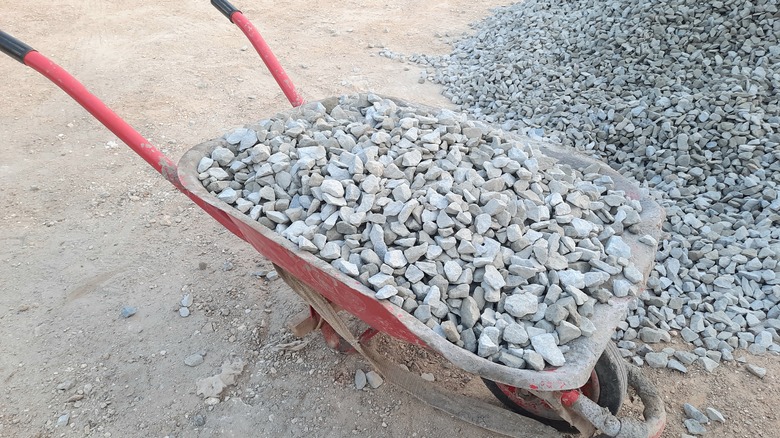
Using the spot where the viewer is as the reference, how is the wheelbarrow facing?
facing the viewer and to the right of the viewer

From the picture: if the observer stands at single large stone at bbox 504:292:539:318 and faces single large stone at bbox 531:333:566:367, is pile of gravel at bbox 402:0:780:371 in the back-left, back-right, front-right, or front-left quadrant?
back-left

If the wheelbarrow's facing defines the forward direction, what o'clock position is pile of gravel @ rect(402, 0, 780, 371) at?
The pile of gravel is roughly at 9 o'clock from the wheelbarrow.
